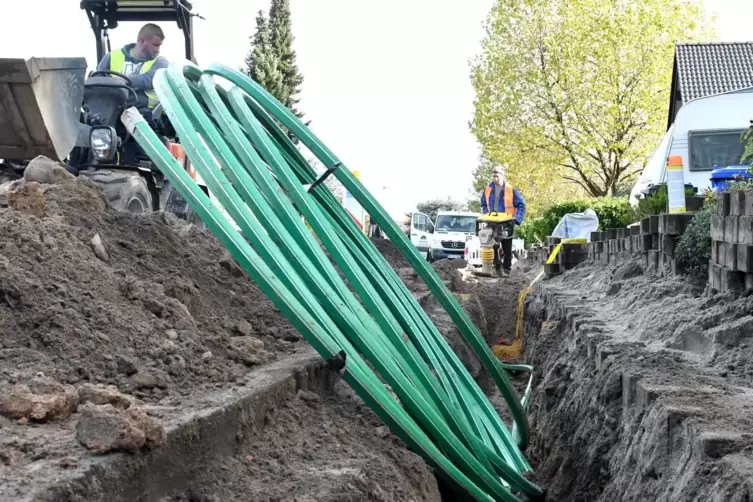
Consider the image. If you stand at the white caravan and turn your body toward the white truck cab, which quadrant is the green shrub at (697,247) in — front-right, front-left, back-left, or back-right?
back-left

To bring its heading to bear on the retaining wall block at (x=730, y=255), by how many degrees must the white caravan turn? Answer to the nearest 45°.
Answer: approximately 90° to its left

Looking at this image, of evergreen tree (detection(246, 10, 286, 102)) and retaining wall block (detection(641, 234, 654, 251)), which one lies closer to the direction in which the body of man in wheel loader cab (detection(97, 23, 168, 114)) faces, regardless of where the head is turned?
the retaining wall block

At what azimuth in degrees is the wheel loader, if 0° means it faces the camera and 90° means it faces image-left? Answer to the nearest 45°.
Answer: approximately 45°

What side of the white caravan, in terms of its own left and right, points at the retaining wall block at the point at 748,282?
left

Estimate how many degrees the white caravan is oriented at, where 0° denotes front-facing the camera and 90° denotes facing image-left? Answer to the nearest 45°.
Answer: approximately 90°

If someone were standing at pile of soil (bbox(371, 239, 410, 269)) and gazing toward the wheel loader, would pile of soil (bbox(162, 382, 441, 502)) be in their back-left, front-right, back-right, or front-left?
front-left
